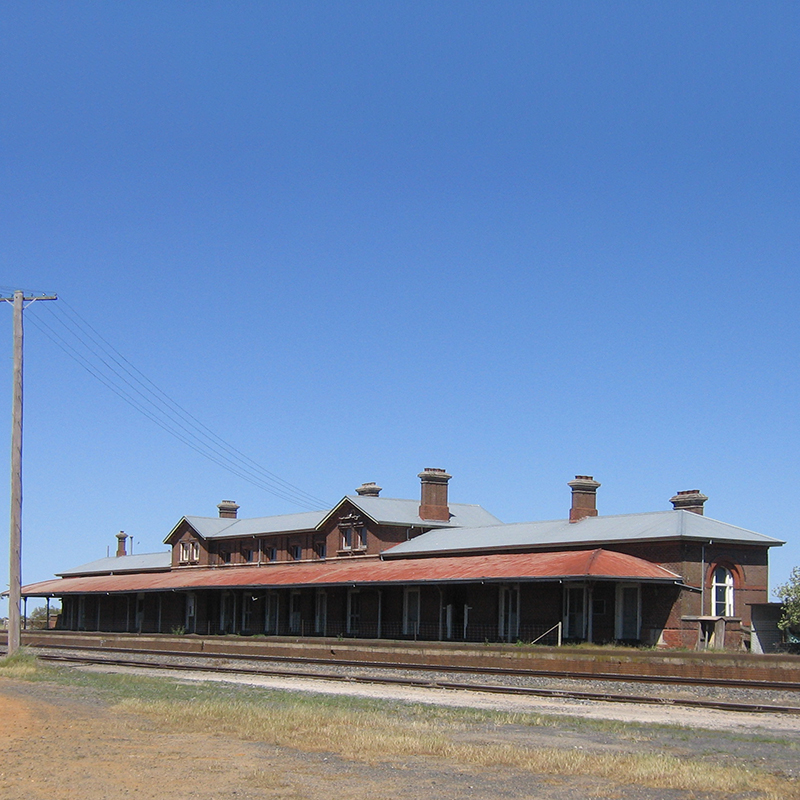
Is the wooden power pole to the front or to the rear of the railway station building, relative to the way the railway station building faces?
to the front

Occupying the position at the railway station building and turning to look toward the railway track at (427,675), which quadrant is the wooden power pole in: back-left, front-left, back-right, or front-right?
front-right

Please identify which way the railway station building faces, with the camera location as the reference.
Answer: facing the viewer and to the left of the viewer
